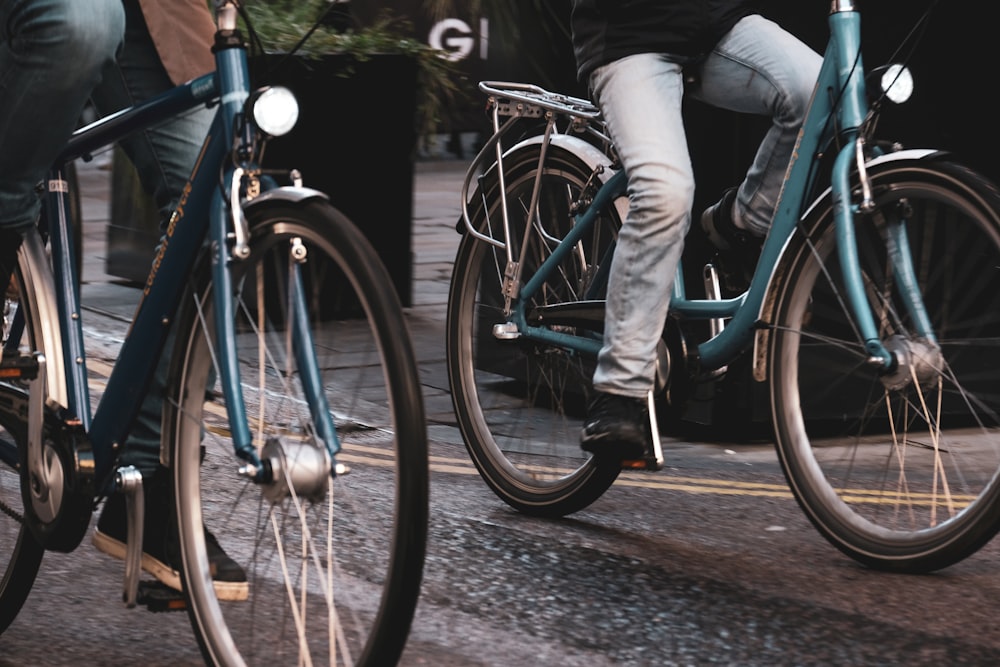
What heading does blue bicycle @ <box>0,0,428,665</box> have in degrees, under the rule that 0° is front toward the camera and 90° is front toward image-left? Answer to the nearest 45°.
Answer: approximately 315°

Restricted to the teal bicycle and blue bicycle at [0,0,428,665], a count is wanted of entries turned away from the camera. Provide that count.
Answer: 0

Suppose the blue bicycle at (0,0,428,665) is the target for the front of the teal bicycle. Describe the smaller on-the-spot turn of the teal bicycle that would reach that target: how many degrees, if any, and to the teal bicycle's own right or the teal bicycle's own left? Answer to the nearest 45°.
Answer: approximately 90° to the teal bicycle's own right

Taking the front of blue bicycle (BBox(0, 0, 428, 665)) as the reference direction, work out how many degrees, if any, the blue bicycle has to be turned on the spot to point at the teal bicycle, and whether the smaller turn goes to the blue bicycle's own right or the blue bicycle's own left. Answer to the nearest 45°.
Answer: approximately 90° to the blue bicycle's own left

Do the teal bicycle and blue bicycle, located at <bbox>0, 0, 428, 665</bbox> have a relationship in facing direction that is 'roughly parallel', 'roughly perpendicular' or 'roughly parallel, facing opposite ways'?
roughly parallel

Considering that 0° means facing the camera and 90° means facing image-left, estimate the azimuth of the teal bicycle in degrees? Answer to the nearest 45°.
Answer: approximately 315°
